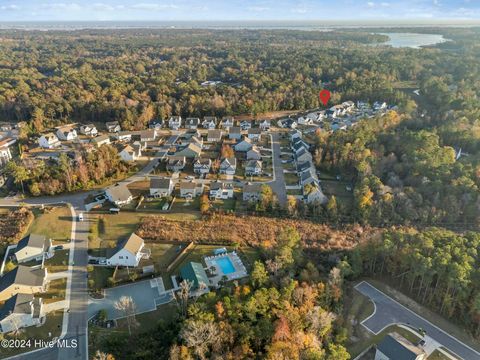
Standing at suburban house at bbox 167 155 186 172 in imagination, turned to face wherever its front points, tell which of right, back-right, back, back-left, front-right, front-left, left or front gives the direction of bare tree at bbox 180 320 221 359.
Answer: front

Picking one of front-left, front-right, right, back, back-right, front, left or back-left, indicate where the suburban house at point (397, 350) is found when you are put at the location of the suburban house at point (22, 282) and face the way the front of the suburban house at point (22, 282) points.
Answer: front-right

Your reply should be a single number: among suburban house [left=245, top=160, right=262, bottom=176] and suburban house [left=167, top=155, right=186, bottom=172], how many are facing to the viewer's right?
0

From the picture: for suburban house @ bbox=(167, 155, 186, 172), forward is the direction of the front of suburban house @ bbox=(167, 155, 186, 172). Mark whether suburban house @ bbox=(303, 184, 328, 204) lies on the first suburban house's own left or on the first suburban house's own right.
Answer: on the first suburban house's own left

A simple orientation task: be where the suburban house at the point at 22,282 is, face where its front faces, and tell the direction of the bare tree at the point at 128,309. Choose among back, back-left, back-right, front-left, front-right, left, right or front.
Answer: front-right

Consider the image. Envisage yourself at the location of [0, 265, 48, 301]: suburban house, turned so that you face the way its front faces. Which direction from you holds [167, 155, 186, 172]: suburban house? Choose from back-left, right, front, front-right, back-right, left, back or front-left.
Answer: front-left

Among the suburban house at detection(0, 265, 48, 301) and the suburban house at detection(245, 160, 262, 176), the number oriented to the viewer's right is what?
1

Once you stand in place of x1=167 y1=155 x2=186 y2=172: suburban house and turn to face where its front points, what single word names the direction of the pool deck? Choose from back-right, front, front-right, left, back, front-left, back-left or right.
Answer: front

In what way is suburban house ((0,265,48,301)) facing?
to the viewer's right
